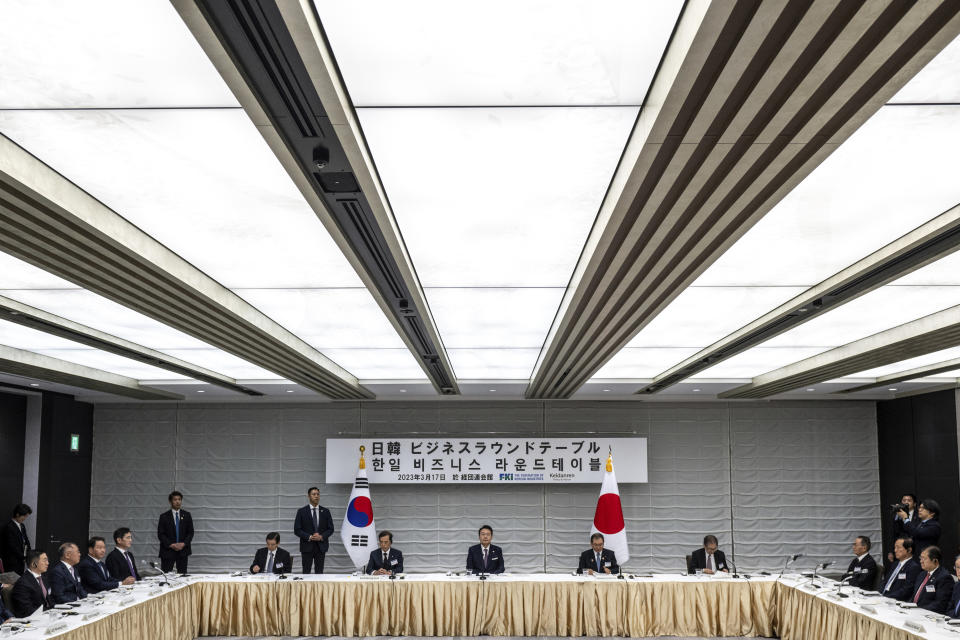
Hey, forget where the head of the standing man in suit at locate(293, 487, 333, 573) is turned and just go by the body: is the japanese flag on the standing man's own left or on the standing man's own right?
on the standing man's own left

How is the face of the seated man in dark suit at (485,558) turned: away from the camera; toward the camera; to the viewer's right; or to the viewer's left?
toward the camera

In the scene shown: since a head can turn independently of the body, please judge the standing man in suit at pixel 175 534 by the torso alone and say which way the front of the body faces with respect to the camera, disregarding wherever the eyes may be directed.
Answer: toward the camera

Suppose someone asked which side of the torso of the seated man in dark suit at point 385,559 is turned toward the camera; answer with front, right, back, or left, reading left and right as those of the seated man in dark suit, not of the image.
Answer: front

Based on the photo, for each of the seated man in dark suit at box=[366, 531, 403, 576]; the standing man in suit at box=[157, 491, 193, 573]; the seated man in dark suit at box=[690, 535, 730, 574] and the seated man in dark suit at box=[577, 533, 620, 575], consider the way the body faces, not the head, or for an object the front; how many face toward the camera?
4

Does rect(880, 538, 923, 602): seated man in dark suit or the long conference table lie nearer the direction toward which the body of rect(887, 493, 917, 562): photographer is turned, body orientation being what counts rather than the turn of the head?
the long conference table

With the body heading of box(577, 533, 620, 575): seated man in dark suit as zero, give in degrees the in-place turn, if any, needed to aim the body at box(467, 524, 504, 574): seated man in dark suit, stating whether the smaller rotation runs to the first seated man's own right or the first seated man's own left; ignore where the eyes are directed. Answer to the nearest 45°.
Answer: approximately 90° to the first seated man's own right

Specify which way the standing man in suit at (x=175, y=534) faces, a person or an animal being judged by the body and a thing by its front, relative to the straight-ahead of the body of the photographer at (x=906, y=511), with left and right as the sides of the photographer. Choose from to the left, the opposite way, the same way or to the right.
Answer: to the left

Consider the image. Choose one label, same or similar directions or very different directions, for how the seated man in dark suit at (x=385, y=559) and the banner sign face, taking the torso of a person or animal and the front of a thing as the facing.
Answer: same or similar directions

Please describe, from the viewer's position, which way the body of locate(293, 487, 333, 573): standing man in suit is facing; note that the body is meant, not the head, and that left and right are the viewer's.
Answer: facing the viewer

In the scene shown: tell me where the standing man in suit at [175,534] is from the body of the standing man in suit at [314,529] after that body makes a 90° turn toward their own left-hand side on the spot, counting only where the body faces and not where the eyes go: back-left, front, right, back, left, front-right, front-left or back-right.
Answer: back
